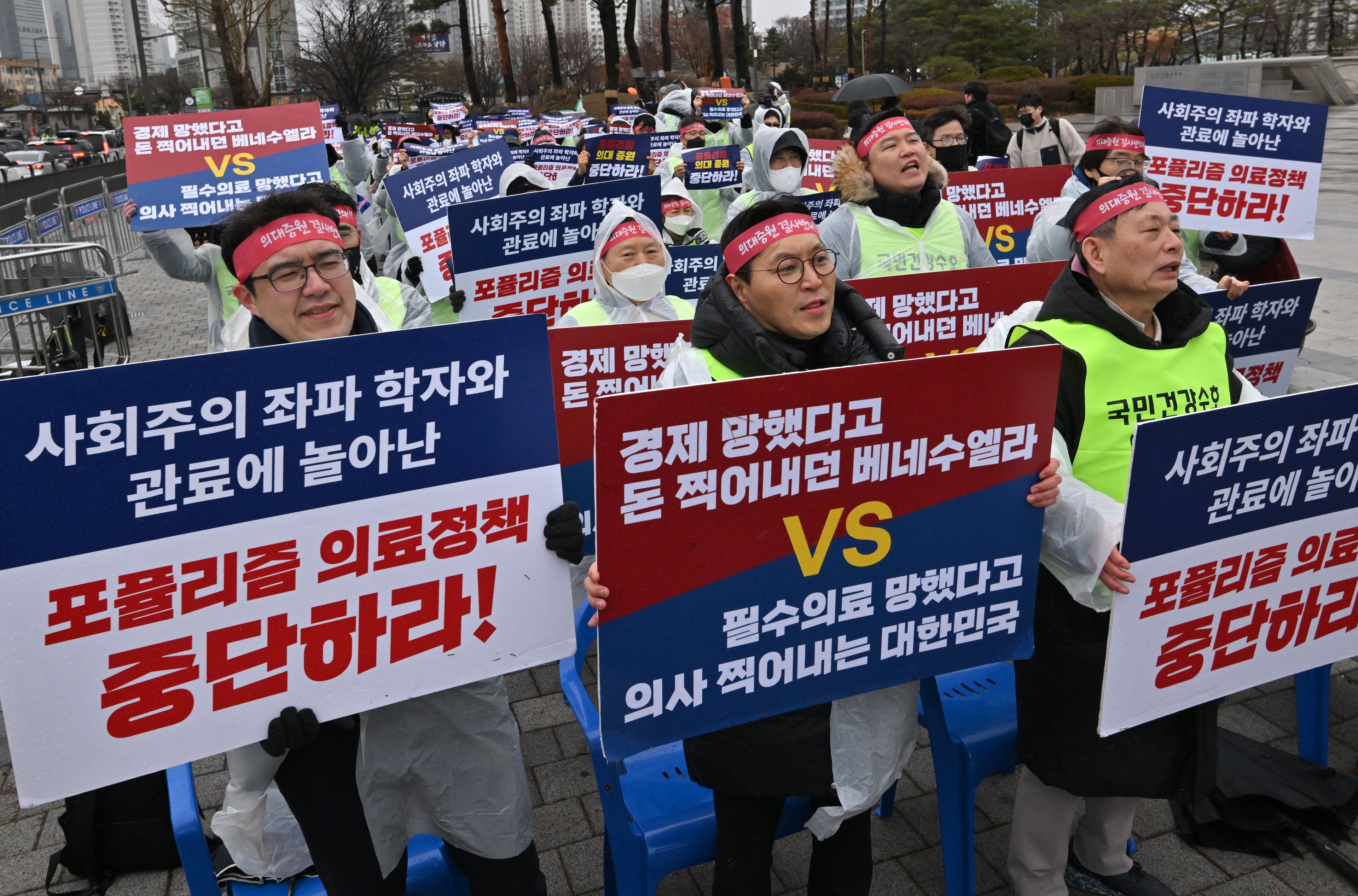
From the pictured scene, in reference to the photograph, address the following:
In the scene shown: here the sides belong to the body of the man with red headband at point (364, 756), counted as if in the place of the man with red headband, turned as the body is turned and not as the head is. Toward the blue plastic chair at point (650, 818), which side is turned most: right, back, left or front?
left

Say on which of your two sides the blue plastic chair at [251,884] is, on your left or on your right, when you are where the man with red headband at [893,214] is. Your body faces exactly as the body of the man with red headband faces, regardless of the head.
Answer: on your right

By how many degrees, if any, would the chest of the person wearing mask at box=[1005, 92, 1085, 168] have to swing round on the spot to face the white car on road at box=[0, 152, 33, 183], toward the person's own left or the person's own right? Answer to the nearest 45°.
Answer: approximately 90° to the person's own right

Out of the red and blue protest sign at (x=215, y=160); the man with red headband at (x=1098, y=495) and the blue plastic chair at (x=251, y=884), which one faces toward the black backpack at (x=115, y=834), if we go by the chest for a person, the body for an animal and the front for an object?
the red and blue protest sign

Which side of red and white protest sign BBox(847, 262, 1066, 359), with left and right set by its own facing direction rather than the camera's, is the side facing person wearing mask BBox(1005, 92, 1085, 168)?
back

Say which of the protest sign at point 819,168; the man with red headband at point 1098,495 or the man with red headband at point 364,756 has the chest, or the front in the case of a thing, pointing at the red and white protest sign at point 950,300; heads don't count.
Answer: the protest sign

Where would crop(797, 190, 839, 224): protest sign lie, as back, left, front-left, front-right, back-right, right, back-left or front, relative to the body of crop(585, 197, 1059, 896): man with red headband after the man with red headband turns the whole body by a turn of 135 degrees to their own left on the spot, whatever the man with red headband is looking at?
front

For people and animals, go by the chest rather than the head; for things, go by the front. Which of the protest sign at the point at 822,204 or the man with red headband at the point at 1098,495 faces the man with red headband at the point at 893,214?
the protest sign
